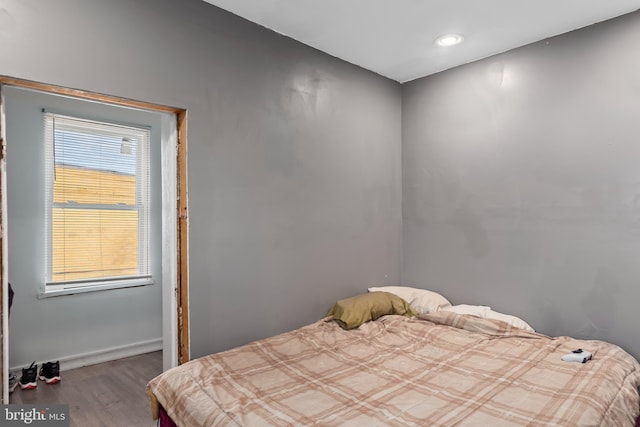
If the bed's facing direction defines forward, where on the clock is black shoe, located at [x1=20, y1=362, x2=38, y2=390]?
The black shoe is roughly at 2 o'clock from the bed.

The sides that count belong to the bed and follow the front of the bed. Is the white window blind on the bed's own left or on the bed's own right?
on the bed's own right

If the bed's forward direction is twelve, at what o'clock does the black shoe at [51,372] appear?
The black shoe is roughly at 2 o'clock from the bed.

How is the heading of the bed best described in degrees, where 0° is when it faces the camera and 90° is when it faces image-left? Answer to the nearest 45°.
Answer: approximately 45°

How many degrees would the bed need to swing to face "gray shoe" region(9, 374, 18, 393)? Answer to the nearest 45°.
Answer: approximately 45° to its right
